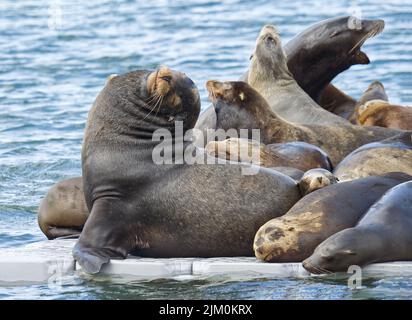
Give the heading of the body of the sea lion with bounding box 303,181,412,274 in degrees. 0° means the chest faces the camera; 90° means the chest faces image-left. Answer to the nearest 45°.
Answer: approximately 90°

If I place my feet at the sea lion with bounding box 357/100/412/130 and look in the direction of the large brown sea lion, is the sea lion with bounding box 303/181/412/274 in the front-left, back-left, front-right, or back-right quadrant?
front-left

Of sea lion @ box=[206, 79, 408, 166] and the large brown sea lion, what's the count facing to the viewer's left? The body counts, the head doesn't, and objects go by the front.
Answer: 2

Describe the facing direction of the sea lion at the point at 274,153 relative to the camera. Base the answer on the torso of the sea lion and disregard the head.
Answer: to the viewer's left

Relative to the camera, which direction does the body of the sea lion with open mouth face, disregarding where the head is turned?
to the viewer's right

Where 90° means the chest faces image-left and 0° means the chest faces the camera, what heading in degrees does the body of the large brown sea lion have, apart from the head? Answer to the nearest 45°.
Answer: approximately 90°

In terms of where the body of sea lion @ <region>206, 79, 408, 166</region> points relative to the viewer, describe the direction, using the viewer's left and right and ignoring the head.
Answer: facing to the left of the viewer

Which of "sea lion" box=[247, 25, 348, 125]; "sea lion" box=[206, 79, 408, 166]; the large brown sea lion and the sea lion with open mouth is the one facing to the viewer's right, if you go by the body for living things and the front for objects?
the sea lion with open mouth

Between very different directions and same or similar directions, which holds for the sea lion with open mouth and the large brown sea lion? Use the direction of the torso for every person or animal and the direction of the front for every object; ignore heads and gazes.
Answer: very different directions

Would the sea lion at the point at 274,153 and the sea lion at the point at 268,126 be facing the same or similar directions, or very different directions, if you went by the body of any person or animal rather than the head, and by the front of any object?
same or similar directions

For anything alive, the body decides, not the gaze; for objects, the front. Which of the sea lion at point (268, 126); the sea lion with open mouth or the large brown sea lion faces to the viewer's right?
the sea lion with open mouth
